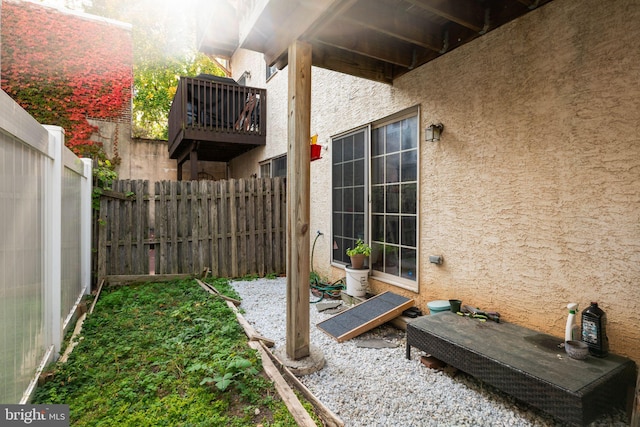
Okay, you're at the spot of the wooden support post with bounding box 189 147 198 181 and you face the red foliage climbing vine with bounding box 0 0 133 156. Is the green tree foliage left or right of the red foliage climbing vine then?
right

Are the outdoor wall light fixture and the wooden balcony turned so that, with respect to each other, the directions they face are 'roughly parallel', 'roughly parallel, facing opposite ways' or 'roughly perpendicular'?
roughly perpendicular

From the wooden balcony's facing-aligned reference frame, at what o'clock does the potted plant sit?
The potted plant is roughly at 11 o'clock from the wooden balcony.

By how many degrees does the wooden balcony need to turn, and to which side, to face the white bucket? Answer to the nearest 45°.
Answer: approximately 45° to its left

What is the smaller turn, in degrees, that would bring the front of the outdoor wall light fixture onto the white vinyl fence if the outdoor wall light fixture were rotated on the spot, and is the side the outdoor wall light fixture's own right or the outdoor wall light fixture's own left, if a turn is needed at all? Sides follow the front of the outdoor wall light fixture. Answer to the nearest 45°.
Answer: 0° — it already faces it

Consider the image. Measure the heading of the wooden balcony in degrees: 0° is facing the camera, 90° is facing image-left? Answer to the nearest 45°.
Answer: approximately 0°

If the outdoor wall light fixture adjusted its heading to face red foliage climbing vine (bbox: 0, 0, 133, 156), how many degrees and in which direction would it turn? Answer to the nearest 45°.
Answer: approximately 45° to its right
